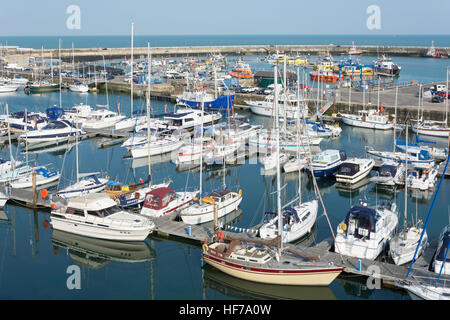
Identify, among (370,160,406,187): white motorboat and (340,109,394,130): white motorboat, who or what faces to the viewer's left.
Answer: (340,109,394,130): white motorboat

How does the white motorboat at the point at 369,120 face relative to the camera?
to the viewer's left

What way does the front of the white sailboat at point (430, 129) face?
to the viewer's left

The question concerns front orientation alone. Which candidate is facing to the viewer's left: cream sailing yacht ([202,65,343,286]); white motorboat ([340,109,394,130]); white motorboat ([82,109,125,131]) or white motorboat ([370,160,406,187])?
white motorboat ([340,109,394,130])

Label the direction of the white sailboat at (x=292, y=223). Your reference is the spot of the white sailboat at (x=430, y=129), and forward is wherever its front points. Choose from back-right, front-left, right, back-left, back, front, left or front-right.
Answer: left

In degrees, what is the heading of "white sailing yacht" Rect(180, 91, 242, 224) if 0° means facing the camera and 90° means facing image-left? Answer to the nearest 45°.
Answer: approximately 45°

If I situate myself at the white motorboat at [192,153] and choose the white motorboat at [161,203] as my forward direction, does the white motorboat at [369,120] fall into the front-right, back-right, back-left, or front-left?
back-left
